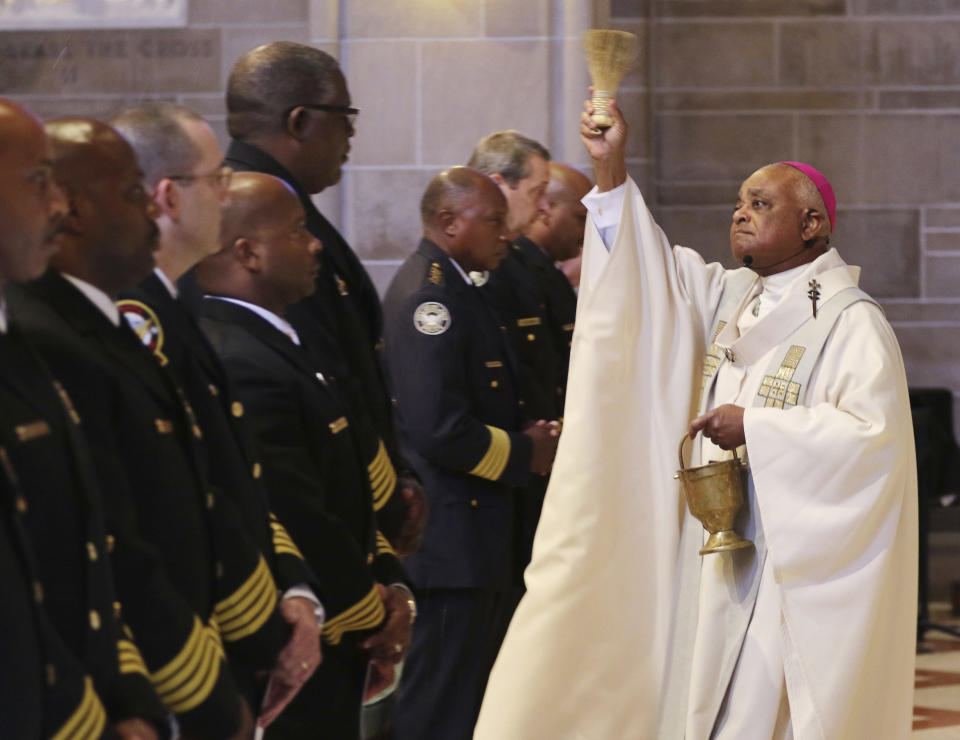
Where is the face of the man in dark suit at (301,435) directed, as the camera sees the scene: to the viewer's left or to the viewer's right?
to the viewer's right

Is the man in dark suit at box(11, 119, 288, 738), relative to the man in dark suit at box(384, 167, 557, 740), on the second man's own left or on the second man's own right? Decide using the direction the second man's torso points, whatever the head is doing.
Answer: on the second man's own right

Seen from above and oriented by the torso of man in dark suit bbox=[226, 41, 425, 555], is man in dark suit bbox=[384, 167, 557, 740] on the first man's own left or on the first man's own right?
on the first man's own left

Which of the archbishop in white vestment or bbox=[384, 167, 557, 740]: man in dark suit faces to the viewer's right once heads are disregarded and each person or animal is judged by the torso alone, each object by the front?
the man in dark suit

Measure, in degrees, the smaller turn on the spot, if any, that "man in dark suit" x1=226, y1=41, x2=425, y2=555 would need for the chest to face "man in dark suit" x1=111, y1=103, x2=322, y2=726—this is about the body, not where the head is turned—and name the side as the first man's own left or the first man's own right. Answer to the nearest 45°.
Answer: approximately 90° to the first man's own right

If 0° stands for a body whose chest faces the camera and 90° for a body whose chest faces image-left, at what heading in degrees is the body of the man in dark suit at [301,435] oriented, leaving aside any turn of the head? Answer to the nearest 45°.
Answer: approximately 270°

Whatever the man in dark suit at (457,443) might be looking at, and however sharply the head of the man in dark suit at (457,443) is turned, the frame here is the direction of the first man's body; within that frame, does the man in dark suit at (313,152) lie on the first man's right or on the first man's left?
on the first man's right

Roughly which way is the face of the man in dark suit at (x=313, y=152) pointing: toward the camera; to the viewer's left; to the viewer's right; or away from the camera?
to the viewer's right

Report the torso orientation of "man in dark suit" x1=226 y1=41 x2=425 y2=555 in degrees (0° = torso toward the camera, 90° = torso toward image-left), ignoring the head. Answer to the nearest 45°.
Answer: approximately 270°
